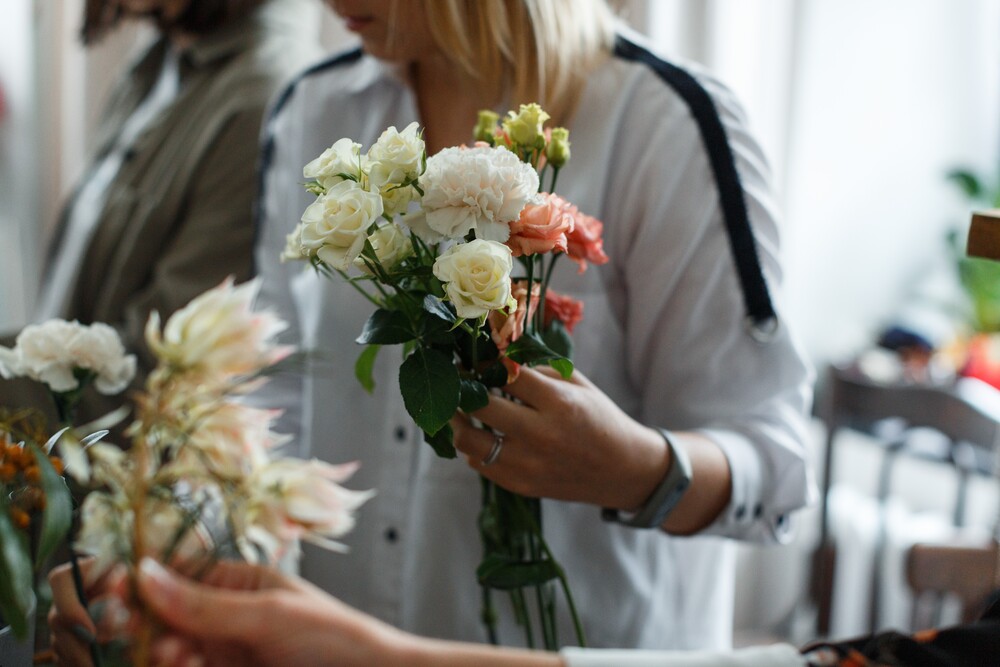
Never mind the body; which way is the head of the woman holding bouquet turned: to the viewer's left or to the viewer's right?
to the viewer's left

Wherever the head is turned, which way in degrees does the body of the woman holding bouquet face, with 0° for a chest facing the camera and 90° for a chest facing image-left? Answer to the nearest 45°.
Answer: approximately 45°
